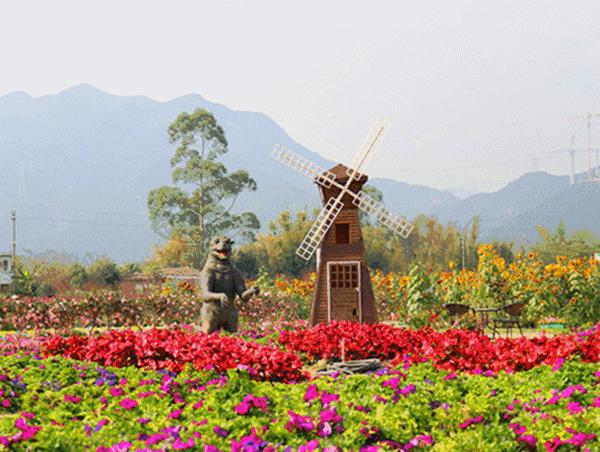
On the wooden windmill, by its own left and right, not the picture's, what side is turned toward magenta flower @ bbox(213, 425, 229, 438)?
front

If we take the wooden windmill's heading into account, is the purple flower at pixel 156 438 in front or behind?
in front

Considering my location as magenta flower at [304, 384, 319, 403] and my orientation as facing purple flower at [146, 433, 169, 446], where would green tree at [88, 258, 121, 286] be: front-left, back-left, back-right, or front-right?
back-right

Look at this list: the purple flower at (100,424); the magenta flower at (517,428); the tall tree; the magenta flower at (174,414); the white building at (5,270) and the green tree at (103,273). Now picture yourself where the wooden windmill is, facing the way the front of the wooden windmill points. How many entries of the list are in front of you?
3

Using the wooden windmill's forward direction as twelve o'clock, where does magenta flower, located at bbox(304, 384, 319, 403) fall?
The magenta flower is roughly at 12 o'clock from the wooden windmill.

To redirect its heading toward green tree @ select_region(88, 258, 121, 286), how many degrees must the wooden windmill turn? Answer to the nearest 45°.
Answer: approximately 135° to its right

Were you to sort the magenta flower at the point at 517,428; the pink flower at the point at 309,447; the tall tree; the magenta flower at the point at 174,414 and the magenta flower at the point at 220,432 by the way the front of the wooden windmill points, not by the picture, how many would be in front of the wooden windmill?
4

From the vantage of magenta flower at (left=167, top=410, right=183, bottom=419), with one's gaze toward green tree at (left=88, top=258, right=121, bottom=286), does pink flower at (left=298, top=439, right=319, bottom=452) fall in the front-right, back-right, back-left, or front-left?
back-right

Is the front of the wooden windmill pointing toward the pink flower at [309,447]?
yes

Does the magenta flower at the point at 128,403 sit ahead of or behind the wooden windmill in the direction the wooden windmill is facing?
ahead

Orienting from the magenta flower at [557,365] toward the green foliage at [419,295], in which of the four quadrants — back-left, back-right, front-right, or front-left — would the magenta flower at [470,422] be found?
back-left

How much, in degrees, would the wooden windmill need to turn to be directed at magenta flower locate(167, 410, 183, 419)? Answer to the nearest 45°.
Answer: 0° — it already faces it

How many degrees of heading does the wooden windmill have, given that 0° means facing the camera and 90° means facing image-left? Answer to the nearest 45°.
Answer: approximately 0°

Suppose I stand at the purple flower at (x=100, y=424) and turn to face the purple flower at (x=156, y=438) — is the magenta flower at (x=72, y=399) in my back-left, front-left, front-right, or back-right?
back-left

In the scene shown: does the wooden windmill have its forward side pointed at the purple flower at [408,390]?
yes

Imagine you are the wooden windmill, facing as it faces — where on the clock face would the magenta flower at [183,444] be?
The magenta flower is roughly at 12 o'clock from the wooden windmill.
